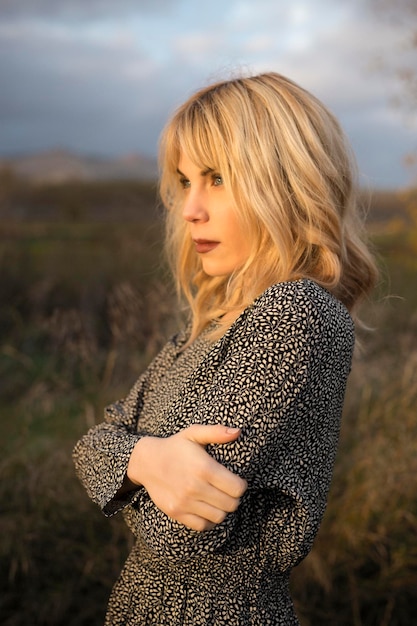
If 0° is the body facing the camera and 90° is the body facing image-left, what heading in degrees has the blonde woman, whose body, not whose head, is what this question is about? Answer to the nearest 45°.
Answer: approximately 45°

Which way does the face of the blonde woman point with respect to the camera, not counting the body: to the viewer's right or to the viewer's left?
to the viewer's left
